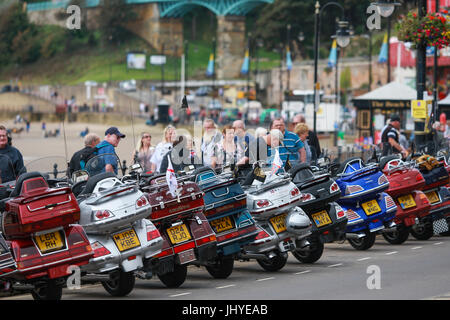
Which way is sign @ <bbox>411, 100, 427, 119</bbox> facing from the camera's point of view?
toward the camera

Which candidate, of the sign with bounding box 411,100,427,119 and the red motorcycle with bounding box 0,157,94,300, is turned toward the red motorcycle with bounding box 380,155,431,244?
the sign

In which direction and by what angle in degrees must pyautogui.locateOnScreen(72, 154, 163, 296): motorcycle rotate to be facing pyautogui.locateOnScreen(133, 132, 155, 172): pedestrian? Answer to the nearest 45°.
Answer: approximately 45° to its right

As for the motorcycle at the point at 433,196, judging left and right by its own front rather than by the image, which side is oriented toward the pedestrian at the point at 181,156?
left

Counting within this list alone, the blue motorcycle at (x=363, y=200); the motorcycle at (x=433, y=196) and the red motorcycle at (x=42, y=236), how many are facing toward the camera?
0

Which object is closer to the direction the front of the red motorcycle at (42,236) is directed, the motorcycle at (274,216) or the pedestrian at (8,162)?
the pedestrian

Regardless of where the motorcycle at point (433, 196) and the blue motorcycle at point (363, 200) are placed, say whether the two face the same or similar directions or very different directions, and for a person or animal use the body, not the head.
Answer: same or similar directions

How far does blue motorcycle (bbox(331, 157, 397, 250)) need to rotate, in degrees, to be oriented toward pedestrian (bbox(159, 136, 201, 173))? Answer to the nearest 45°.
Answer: approximately 90° to its left

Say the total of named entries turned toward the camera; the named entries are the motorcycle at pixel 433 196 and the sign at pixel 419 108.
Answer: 1

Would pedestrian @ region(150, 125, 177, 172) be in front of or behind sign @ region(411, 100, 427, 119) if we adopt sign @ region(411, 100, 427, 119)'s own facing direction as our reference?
in front

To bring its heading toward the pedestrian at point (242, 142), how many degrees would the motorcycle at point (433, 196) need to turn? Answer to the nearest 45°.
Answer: approximately 90° to its left

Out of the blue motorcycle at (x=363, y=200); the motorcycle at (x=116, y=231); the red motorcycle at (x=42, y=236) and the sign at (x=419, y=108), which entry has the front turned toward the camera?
the sign

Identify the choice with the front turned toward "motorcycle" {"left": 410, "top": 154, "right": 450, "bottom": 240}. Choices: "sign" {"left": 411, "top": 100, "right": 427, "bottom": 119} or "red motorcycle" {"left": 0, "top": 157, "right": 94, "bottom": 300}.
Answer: the sign

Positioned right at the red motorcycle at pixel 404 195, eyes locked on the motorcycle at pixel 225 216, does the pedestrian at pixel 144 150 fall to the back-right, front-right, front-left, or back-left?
front-right
